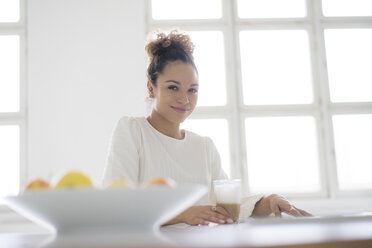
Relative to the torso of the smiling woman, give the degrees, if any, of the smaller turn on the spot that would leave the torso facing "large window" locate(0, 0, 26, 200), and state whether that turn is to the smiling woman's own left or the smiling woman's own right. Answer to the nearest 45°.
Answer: approximately 180°

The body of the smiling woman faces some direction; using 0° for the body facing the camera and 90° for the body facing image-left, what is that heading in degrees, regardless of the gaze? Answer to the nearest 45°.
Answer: approximately 315°

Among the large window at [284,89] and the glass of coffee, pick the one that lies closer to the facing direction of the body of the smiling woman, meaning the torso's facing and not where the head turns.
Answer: the glass of coffee

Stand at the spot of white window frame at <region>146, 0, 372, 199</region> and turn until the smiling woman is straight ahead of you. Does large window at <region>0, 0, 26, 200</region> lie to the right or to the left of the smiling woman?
right

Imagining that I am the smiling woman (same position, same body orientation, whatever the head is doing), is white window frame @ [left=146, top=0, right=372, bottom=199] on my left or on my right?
on my left
